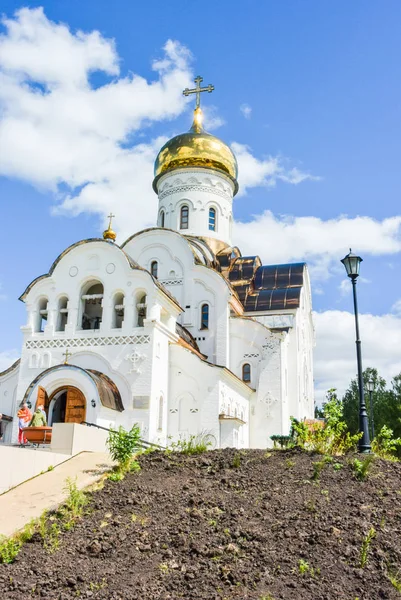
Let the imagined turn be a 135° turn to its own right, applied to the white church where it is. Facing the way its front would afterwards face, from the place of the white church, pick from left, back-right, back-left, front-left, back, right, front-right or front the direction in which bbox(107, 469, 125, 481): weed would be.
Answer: back

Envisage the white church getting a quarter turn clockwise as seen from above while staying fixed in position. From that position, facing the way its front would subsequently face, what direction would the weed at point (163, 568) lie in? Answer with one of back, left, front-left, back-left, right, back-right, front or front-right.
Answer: back-left

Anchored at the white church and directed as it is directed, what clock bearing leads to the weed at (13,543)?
The weed is roughly at 11 o'clock from the white church.

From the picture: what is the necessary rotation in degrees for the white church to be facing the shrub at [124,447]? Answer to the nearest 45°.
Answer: approximately 45° to its left

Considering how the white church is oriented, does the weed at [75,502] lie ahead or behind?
ahead

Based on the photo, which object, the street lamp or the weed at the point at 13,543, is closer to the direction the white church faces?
the weed

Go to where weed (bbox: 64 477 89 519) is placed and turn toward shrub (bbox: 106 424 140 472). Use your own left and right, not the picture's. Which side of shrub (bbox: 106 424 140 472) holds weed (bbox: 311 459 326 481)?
right

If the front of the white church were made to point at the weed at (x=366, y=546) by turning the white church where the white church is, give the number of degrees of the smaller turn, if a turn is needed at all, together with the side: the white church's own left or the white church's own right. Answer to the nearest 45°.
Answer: approximately 45° to the white church's own left

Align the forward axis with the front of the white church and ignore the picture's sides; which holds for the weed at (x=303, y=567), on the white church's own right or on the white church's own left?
on the white church's own left

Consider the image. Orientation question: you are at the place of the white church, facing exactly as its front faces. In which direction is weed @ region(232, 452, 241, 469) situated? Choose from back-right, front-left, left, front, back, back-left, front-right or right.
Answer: front-left

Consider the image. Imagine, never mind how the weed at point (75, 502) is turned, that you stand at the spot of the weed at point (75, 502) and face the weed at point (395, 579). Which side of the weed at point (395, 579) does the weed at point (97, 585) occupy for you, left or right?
right

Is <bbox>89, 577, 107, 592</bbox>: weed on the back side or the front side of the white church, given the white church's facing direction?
on the front side

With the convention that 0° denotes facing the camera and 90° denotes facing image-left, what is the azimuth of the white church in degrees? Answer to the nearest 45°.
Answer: approximately 45°
